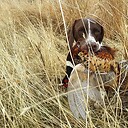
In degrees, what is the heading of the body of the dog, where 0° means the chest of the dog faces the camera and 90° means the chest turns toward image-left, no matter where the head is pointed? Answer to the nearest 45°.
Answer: approximately 0°
